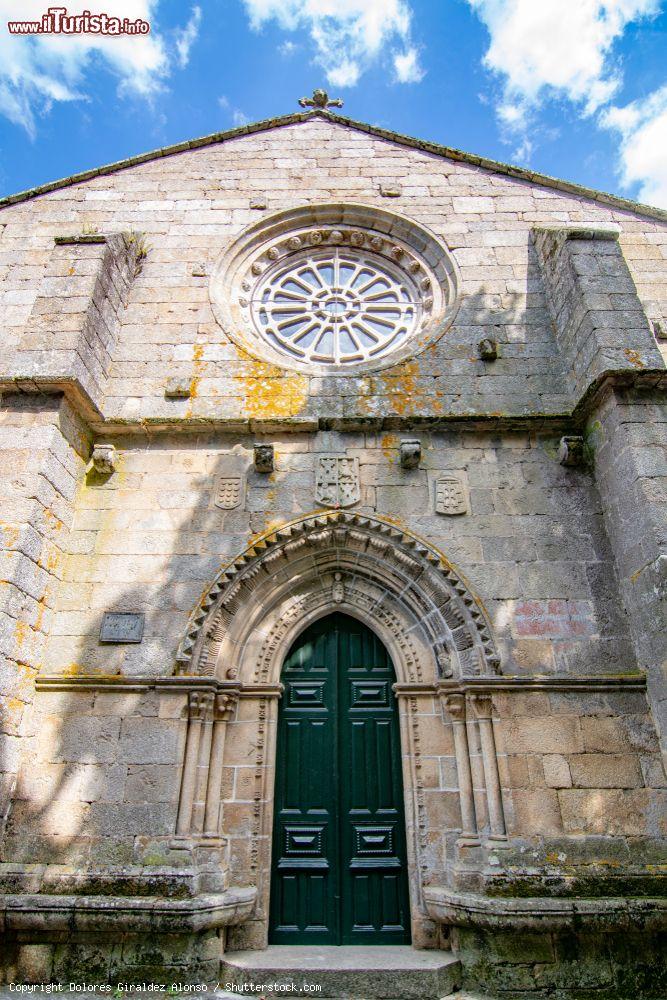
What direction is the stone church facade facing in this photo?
toward the camera
